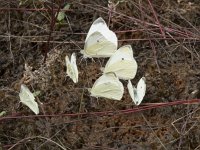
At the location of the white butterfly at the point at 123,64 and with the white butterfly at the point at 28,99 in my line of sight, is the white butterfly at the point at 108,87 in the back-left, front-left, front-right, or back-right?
front-left

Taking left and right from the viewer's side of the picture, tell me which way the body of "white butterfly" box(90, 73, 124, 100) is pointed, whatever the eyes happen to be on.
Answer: facing to the left of the viewer

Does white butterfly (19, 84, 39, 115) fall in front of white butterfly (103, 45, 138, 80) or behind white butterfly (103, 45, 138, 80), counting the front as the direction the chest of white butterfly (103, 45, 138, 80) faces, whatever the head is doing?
in front

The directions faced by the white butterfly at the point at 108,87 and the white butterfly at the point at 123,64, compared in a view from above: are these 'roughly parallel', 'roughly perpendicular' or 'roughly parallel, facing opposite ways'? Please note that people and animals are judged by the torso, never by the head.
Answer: roughly parallel

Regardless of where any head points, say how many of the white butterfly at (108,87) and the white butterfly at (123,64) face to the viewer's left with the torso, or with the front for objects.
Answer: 2

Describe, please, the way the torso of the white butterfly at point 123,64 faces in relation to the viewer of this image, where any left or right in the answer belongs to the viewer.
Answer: facing to the left of the viewer
